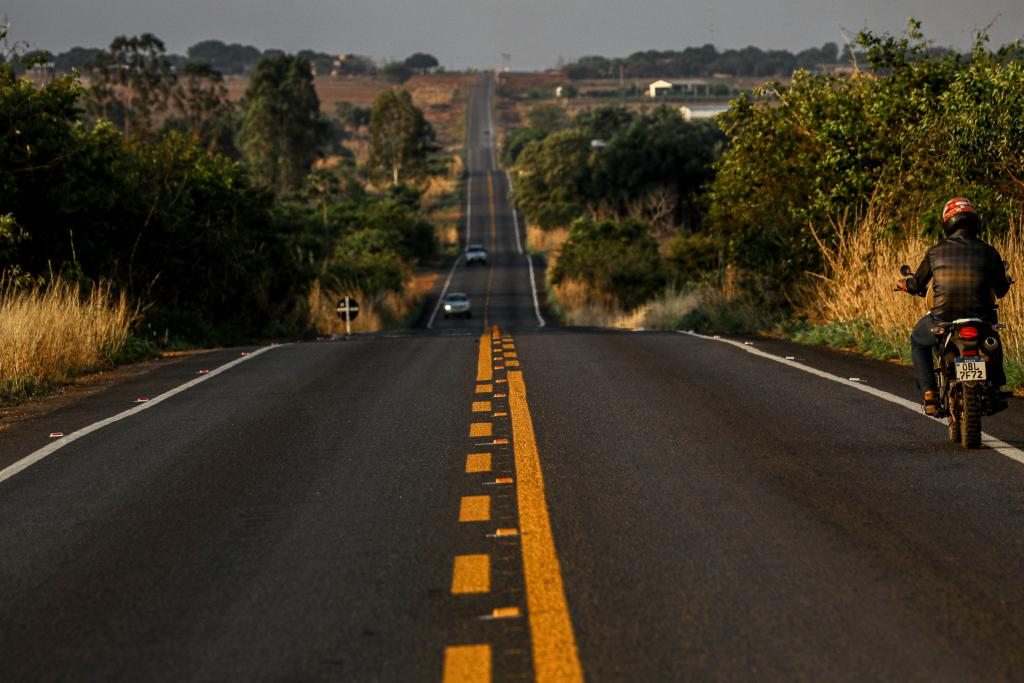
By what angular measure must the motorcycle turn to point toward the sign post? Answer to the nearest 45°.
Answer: approximately 45° to its left

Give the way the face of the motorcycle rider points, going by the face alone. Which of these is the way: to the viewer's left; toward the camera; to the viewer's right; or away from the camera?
away from the camera

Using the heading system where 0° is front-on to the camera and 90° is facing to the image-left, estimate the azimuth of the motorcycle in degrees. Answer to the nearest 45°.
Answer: approximately 180°
